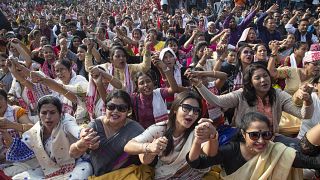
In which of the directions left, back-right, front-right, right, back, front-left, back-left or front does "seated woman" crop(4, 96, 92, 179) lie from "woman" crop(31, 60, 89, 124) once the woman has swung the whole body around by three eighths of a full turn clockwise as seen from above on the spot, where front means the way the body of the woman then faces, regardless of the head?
back

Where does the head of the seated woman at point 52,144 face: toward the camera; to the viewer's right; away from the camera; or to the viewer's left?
toward the camera

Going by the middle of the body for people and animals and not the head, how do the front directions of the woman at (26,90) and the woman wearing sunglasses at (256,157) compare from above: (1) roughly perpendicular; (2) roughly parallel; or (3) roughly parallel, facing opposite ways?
roughly parallel

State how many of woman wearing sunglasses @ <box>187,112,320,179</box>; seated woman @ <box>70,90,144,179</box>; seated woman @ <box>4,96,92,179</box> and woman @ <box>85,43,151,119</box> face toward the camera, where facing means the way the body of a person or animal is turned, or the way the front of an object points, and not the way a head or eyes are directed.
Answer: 4

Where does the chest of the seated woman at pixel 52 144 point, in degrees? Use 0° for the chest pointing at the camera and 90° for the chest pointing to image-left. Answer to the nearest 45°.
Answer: approximately 0°

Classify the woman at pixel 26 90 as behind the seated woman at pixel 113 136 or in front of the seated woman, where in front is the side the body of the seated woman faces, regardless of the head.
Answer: behind

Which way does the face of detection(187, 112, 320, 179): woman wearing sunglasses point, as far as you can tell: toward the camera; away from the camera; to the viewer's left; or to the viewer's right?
toward the camera

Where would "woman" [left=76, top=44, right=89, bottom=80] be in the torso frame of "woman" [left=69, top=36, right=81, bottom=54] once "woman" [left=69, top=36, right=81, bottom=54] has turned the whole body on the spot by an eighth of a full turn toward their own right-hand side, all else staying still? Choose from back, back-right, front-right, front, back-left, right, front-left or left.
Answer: front

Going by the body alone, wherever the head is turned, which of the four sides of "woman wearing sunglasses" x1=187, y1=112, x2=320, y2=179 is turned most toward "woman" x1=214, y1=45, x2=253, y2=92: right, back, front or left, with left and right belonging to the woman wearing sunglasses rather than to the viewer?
back

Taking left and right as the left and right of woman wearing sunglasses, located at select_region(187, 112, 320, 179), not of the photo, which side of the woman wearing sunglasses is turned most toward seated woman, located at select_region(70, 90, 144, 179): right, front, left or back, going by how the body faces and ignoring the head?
right

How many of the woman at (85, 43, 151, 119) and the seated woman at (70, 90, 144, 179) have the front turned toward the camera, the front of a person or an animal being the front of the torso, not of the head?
2

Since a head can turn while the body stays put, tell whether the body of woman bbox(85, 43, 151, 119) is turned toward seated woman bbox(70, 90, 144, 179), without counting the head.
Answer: yes

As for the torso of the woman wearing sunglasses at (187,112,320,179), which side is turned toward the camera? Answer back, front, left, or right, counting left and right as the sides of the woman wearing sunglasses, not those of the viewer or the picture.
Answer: front

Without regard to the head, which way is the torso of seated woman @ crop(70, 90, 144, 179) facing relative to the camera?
toward the camera

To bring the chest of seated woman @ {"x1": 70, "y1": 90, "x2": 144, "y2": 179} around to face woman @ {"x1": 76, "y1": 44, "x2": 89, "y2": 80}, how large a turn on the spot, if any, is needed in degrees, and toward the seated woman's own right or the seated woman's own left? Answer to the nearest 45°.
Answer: approximately 180°

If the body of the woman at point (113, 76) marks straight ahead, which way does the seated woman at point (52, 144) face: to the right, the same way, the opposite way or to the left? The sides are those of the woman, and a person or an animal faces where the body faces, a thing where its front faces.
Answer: the same way
